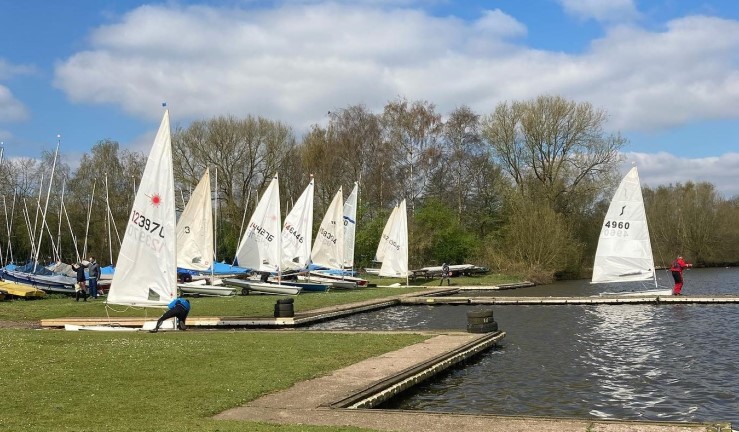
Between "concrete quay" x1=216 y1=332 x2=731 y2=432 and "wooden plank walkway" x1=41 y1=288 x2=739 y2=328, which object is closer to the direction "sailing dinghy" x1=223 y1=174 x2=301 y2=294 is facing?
the wooden plank walkway

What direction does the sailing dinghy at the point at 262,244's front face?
to the viewer's right

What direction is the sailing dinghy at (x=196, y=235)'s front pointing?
to the viewer's right

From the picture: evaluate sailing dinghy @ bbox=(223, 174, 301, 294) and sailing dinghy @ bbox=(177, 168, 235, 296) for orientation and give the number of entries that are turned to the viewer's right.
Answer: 2

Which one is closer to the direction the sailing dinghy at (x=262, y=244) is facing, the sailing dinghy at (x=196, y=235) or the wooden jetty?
the wooden jetty

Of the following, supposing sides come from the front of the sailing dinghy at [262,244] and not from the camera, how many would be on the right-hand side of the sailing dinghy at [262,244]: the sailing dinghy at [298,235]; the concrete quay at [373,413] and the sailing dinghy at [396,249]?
1

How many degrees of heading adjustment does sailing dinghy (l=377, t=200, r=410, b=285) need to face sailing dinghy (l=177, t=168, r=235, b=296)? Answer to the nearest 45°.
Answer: approximately 135° to its right

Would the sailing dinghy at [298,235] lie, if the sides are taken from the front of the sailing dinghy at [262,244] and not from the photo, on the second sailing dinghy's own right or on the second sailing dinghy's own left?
on the second sailing dinghy's own left

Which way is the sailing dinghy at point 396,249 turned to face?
to the viewer's right

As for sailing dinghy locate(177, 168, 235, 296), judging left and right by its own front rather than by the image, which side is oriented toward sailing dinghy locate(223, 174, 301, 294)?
front
